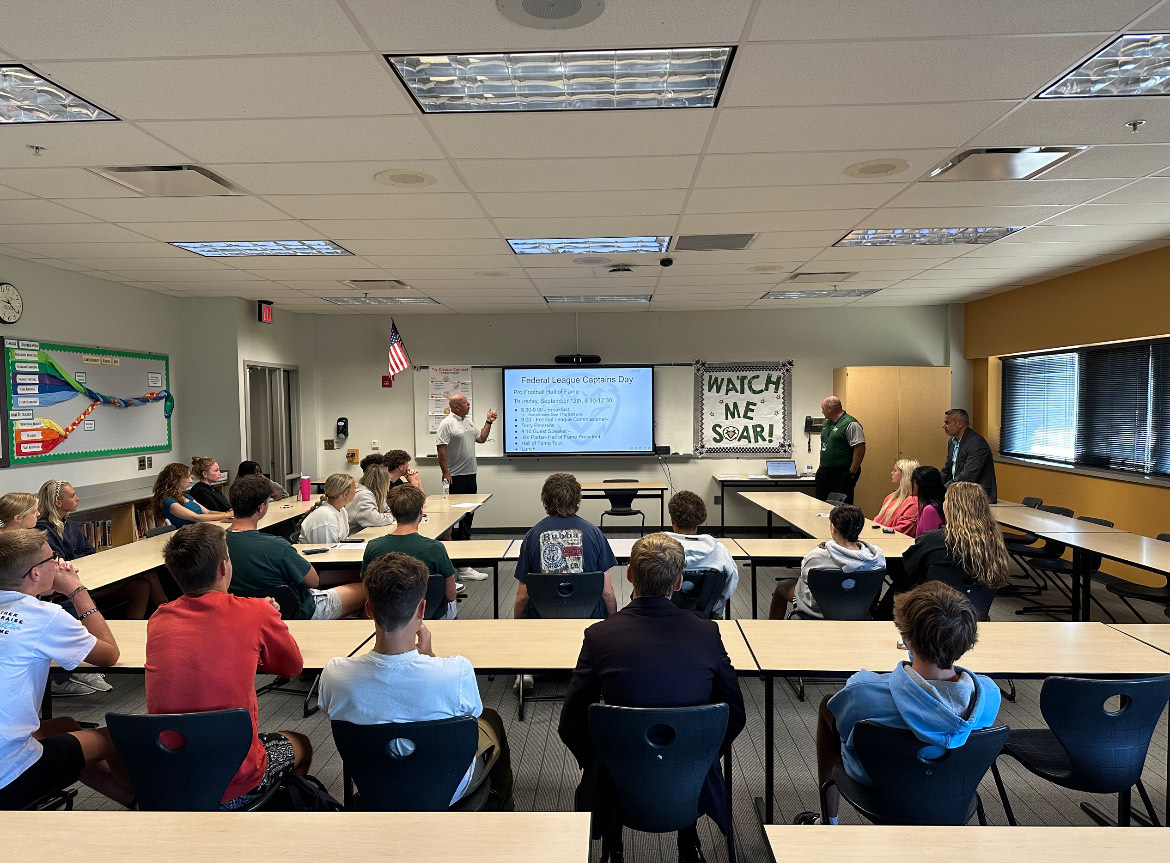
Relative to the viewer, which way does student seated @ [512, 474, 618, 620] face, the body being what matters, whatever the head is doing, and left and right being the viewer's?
facing away from the viewer

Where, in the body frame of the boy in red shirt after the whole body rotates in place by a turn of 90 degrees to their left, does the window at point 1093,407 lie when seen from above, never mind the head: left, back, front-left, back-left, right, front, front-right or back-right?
back-right

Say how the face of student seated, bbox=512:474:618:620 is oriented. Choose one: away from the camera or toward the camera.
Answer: away from the camera

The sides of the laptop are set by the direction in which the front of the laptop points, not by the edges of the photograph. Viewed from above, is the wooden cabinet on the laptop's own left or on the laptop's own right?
on the laptop's own left

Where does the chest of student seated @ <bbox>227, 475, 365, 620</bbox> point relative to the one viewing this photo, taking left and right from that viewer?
facing away from the viewer and to the right of the viewer

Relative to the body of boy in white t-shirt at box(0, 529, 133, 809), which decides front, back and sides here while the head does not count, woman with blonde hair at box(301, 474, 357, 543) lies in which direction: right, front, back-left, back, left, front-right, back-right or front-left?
front

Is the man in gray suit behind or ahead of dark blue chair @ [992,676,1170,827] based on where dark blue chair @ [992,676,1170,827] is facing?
ahead

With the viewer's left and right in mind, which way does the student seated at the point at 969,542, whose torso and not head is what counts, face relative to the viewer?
facing away from the viewer and to the left of the viewer

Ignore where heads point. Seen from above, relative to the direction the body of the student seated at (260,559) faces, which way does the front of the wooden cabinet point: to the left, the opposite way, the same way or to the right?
the opposite way

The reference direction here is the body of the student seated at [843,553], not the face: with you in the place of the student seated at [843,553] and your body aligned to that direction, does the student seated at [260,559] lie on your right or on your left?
on your left

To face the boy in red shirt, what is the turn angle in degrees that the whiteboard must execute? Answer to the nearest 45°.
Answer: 0° — it already faces them

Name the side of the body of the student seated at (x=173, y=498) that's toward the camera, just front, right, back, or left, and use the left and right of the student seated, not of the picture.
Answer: right

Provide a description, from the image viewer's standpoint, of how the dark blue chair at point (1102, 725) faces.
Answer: facing away from the viewer and to the left of the viewer

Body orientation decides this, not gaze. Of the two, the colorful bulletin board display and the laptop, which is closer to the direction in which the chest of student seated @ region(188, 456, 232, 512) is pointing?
the laptop

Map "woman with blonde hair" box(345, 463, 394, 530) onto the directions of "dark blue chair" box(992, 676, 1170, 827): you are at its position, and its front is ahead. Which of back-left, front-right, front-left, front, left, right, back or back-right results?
front-left

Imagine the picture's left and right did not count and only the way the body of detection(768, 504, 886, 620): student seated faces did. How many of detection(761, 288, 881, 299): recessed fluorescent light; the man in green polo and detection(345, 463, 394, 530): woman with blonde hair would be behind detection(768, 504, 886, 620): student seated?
0

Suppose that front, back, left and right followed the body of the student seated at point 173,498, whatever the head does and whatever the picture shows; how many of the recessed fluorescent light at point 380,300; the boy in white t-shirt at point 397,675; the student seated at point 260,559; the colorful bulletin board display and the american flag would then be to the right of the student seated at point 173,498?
2

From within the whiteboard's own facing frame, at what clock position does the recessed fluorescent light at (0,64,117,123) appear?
The recessed fluorescent light is roughly at 1 o'clock from the whiteboard.

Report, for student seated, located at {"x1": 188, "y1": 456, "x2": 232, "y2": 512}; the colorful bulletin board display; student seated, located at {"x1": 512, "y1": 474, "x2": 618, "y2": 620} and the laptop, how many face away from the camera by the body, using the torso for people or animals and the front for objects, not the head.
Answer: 1

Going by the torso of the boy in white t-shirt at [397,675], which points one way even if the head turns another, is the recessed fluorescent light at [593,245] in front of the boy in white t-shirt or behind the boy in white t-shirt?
in front
